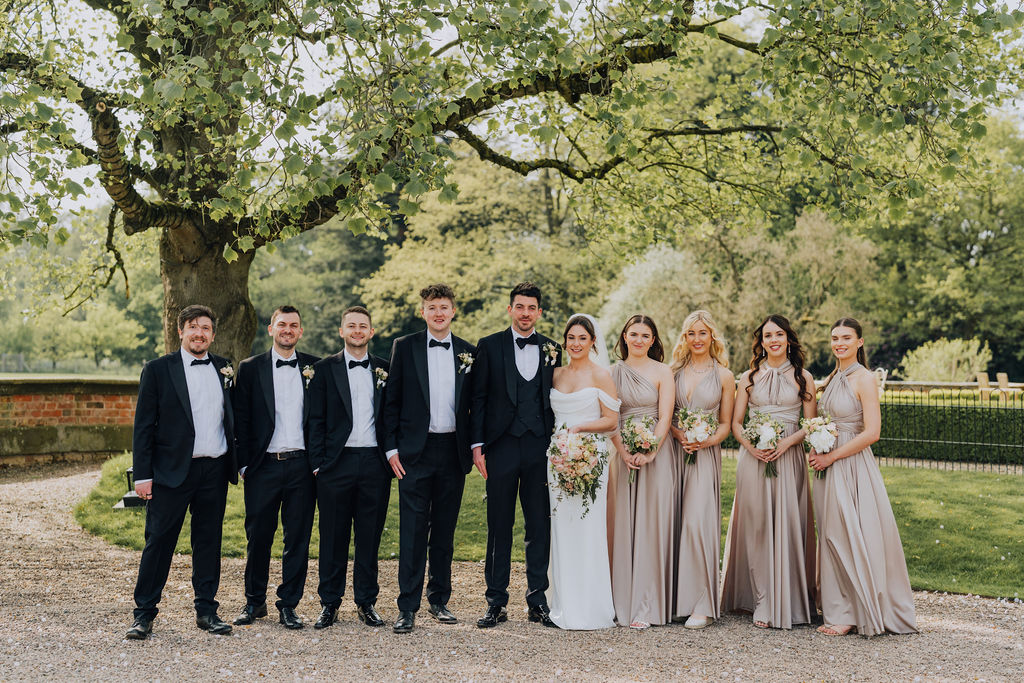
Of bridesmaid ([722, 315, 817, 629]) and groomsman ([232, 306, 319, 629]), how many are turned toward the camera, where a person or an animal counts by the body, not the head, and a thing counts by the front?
2

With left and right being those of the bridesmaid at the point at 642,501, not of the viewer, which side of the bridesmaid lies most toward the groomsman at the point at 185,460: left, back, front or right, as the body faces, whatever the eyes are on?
right

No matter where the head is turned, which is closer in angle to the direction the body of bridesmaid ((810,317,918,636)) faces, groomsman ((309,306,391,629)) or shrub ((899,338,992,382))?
the groomsman

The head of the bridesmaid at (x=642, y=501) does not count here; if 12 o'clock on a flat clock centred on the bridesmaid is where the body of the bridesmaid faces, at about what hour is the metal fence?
The metal fence is roughly at 7 o'clock from the bridesmaid.
